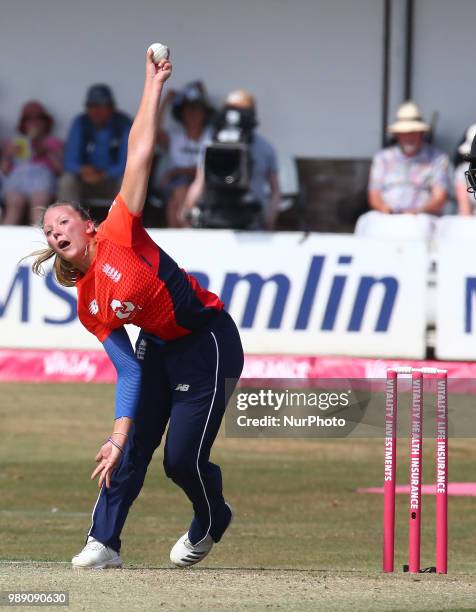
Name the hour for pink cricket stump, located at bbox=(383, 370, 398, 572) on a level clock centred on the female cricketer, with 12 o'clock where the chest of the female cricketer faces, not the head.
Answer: The pink cricket stump is roughly at 8 o'clock from the female cricketer.

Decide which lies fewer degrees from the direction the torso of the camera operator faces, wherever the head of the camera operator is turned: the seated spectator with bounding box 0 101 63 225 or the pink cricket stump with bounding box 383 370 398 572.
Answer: the pink cricket stump

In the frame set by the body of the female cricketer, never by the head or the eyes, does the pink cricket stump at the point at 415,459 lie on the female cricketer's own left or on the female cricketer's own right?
on the female cricketer's own left

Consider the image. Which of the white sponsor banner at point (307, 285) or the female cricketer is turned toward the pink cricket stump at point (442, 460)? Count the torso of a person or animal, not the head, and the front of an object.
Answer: the white sponsor banner

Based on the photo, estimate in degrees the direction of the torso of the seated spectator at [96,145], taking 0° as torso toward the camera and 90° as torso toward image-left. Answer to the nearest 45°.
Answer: approximately 0°

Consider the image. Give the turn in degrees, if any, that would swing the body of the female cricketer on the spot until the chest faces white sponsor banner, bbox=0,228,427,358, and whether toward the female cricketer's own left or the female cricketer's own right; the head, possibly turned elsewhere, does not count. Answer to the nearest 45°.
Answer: approximately 135° to the female cricketer's own right
